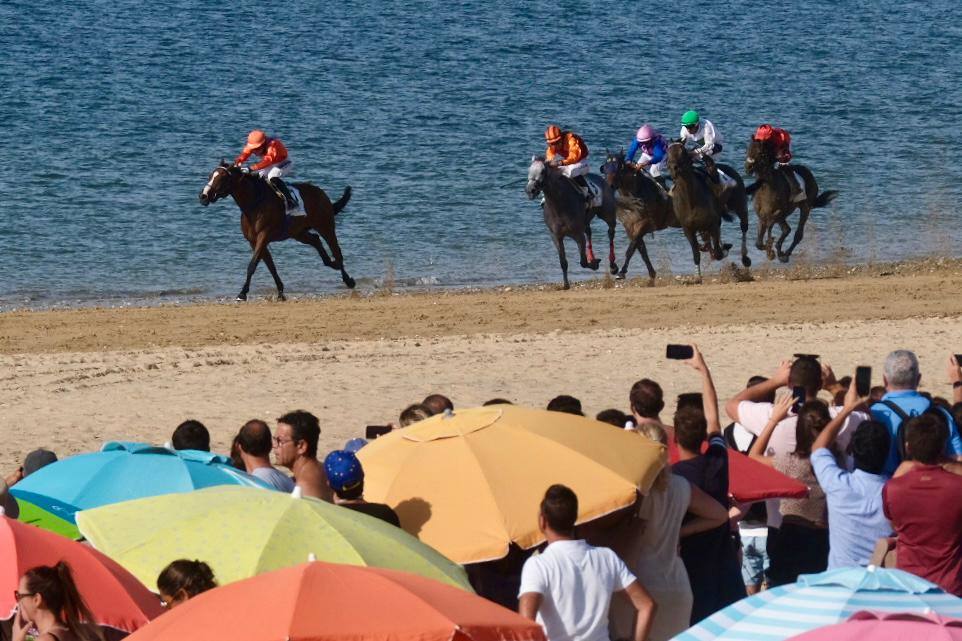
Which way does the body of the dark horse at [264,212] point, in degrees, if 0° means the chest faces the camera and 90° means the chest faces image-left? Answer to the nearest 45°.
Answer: approximately 45°

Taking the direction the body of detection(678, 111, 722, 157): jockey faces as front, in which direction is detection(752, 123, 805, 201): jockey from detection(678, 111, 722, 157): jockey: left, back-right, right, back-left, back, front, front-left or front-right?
back

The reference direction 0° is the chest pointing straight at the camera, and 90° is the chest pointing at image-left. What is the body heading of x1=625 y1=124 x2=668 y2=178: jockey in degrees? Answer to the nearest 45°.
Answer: approximately 45°

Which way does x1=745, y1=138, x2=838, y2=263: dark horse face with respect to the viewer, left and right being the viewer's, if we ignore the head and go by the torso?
facing the viewer and to the left of the viewer

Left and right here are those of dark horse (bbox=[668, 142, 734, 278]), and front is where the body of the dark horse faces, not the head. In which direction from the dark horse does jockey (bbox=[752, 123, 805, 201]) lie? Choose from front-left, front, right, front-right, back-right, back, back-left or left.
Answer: back

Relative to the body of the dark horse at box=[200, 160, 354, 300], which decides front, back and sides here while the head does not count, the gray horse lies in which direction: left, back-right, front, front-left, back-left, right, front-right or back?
back-left

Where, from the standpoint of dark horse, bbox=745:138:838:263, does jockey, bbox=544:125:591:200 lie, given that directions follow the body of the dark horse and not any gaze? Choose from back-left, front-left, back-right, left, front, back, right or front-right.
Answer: front

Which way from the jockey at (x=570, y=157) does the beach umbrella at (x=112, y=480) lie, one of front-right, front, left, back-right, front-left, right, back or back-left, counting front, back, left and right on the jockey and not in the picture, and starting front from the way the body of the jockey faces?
front-left

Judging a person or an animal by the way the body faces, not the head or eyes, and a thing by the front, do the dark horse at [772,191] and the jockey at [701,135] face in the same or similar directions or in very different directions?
same or similar directions

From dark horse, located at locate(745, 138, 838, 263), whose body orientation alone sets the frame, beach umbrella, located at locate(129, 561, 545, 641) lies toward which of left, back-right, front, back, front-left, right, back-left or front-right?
front-left

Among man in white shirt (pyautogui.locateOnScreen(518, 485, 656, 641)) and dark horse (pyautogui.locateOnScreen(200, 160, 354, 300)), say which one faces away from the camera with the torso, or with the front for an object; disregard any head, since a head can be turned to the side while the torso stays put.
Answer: the man in white shirt

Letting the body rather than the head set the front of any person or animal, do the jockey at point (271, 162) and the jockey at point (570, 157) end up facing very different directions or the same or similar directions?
same or similar directions

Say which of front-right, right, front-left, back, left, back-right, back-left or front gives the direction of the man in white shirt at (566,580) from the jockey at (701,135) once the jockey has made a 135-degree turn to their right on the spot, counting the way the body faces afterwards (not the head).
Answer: back

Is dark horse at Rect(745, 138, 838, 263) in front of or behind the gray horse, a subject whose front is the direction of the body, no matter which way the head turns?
behind
